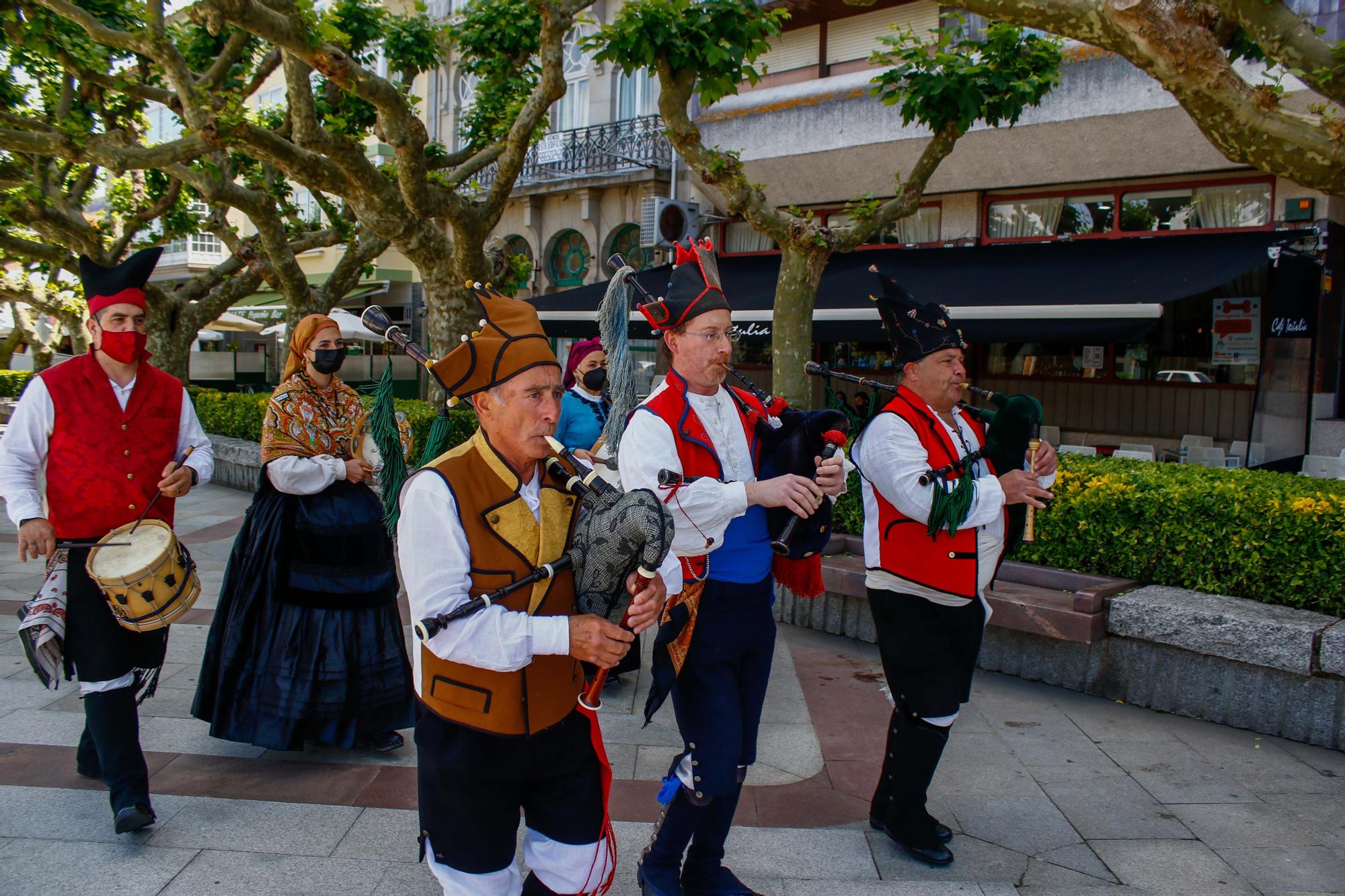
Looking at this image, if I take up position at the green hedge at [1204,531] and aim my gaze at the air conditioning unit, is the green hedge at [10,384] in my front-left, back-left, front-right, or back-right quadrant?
front-left

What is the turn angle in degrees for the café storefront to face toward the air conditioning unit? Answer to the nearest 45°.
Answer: approximately 45° to its right

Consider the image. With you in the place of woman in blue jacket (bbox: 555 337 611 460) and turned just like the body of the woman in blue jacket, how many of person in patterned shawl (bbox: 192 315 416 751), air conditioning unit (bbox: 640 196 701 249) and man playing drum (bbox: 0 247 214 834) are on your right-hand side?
2

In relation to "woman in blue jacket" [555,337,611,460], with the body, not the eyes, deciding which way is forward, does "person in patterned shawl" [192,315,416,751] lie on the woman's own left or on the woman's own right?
on the woman's own right

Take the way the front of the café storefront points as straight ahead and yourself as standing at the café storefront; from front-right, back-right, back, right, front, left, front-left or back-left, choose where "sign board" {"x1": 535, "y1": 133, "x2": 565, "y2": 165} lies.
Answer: right

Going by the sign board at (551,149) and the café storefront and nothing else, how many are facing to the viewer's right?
0

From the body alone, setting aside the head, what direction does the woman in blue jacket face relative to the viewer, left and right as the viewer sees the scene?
facing the viewer and to the right of the viewer

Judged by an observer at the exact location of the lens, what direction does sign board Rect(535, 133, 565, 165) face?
facing the viewer and to the left of the viewer

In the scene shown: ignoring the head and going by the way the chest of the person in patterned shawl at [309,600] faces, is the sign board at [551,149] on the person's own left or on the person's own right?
on the person's own left

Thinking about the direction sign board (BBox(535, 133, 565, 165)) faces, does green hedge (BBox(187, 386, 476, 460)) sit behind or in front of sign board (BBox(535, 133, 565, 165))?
in front

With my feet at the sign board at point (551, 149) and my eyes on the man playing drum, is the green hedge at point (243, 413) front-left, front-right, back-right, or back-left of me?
front-right

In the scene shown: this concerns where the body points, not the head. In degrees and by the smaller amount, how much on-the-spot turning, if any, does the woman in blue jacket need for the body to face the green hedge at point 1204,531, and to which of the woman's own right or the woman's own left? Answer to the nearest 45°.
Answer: approximately 45° to the woman's own left

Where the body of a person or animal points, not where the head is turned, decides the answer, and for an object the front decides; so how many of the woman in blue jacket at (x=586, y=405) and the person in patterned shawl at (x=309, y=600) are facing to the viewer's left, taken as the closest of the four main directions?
0

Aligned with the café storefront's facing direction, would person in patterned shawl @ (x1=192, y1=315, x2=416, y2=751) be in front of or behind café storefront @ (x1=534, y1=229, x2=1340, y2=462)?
in front
